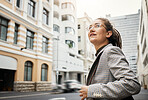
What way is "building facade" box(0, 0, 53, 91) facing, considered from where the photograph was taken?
facing the viewer and to the right of the viewer

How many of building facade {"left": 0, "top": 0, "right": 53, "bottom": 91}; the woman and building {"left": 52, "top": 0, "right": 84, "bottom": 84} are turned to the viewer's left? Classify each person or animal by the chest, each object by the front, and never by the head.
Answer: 1

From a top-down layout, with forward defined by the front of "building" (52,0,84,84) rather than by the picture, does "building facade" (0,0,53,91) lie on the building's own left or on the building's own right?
on the building's own right

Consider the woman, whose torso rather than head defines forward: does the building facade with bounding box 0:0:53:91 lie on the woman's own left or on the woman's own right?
on the woman's own right

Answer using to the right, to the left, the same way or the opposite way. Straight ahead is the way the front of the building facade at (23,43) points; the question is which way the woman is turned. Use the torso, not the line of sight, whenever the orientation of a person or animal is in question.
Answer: the opposite way

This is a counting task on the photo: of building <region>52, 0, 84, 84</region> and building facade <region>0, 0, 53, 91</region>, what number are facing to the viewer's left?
0

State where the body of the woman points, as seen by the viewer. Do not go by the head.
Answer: to the viewer's left

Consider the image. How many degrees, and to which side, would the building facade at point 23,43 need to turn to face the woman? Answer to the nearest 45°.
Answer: approximately 45° to its right

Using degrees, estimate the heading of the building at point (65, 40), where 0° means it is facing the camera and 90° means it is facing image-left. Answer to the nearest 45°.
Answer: approximately 315°

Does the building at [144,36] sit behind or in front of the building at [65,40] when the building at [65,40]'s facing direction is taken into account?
in front

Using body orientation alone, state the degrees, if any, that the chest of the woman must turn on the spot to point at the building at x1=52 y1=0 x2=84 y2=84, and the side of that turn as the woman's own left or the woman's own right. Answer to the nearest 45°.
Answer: approximately 90° to the woman's own right

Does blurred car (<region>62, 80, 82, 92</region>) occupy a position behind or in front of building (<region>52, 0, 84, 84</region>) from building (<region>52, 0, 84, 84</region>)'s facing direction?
in front
